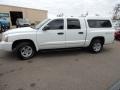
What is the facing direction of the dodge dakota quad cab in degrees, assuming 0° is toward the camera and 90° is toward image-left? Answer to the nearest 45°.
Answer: approximately 90°

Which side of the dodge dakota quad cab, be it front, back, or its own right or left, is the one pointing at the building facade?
right
